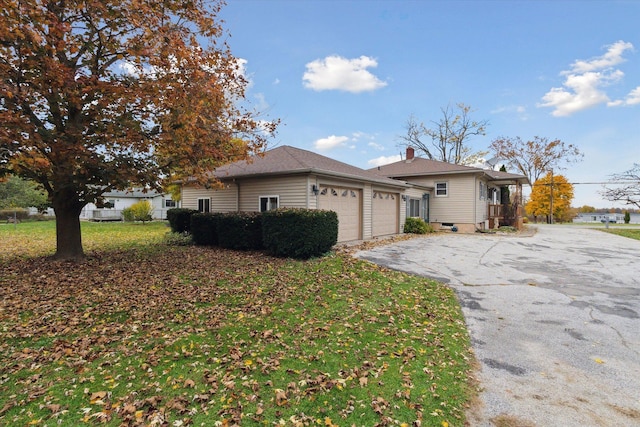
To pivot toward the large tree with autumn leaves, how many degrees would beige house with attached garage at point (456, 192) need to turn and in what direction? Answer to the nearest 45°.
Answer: approximately 90° to its right

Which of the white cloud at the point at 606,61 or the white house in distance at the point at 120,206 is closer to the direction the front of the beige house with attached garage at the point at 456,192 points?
the white cloud

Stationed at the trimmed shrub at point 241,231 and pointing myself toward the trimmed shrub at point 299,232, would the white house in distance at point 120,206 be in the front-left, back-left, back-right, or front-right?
back-left

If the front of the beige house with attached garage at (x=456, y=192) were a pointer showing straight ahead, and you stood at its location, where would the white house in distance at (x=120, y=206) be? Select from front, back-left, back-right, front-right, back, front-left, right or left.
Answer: back-right

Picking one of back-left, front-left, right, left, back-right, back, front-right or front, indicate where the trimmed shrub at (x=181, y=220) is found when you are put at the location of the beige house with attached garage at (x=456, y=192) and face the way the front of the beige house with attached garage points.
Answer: right

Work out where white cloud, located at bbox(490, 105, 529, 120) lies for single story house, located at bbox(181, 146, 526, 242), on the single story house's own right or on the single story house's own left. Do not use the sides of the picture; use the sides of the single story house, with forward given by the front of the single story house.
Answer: on the single story house's own left

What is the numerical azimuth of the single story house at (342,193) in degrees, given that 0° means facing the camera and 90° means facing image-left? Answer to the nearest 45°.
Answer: approximately 315°

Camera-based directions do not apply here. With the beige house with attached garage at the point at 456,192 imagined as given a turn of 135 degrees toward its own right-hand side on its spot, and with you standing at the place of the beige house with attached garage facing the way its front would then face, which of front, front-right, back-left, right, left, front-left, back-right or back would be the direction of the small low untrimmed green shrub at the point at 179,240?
front-left

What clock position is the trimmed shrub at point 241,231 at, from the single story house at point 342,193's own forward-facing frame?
The trimmed shrub is roughly at 3 o'clock from the single story house.

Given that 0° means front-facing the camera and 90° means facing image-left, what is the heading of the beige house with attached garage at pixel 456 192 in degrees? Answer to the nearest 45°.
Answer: approximately 315°
